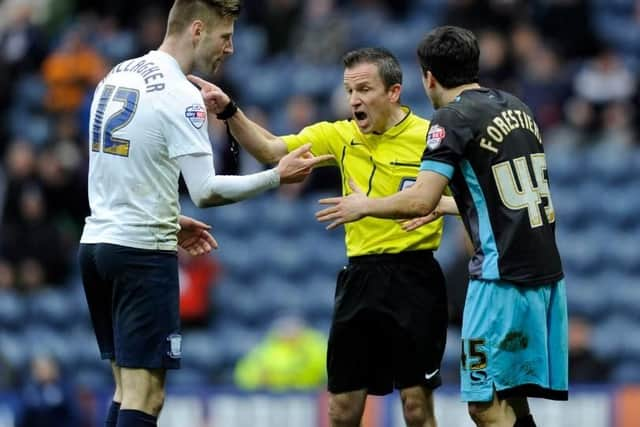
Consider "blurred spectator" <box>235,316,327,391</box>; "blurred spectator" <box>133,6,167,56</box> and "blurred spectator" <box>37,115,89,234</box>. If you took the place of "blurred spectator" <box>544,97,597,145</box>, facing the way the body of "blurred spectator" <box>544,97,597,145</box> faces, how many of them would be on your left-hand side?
0

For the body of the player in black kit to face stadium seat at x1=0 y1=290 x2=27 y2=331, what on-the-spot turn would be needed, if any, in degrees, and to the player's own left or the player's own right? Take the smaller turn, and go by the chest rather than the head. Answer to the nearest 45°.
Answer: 0° — they already face it

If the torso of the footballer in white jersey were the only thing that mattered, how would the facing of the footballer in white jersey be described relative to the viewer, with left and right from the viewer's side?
facing away from the viewer and to the right of the viewer

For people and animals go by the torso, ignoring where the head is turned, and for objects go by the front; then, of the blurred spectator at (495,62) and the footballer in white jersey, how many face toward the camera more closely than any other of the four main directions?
1

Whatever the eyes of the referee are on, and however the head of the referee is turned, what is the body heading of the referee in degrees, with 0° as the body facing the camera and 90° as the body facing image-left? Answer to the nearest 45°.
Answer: approximately 45°

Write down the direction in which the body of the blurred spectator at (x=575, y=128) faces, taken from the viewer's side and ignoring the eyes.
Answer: toward the camera

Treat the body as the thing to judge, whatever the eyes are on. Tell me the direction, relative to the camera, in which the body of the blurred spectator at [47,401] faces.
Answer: toward the camera

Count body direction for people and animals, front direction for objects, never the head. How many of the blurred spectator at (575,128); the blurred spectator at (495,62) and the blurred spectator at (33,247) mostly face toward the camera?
3

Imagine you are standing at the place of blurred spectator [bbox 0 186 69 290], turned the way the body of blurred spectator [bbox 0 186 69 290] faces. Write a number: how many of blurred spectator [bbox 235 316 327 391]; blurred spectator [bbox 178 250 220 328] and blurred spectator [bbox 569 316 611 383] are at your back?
0

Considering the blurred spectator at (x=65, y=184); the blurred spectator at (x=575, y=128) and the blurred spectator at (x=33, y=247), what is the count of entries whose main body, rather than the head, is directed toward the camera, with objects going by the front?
3

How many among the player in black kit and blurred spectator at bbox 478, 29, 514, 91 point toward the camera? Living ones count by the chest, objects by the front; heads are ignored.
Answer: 1

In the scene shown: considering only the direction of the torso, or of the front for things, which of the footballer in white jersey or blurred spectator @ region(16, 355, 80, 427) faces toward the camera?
the blurred spectator

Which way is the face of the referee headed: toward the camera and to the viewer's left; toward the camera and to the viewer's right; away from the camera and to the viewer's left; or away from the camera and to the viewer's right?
toward the camera and to the viewer's left

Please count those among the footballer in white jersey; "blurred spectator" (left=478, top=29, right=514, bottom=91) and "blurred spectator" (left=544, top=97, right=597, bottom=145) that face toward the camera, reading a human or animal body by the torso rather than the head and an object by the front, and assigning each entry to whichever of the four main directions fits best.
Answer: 2

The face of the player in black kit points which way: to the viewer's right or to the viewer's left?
to the viewer's left

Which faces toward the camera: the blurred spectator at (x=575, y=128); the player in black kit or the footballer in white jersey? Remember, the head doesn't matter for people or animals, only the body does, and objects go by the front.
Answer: the blurred spectator
